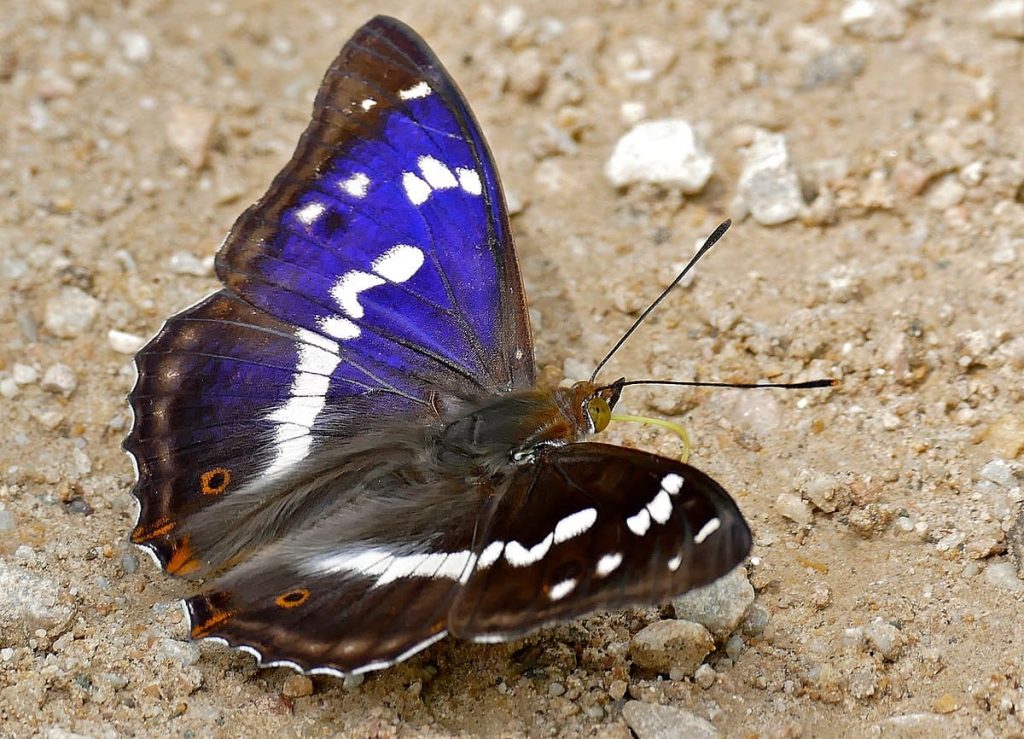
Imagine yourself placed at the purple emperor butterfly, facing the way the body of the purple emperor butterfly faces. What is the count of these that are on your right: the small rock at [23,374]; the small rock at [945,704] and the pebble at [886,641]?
2

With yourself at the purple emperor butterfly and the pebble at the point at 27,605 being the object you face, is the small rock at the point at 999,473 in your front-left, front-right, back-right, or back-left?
back-left

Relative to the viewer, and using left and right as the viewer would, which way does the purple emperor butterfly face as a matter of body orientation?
facing away from the viewer and to the right of the viewer

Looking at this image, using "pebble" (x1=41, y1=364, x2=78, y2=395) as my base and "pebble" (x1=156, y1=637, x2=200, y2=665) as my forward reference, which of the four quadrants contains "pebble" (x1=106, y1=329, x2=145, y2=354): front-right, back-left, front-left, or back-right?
back-left

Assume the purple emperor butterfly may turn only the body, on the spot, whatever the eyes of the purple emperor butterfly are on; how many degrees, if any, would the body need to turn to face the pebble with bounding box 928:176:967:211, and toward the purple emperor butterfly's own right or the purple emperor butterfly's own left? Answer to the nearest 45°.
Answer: approximately 45° to the purple emperor butterfly's own right

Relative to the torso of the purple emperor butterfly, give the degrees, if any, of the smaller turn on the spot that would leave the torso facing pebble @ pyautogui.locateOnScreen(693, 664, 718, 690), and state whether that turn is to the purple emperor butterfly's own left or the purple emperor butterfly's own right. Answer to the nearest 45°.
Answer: approximately 90° to the purple emperor butterfly's own right

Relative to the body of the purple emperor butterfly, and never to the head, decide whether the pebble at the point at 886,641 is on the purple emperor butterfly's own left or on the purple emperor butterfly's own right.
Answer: on the purple emperor butterfly's own right

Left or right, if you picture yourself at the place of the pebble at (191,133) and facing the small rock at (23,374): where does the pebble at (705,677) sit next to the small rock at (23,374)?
left
